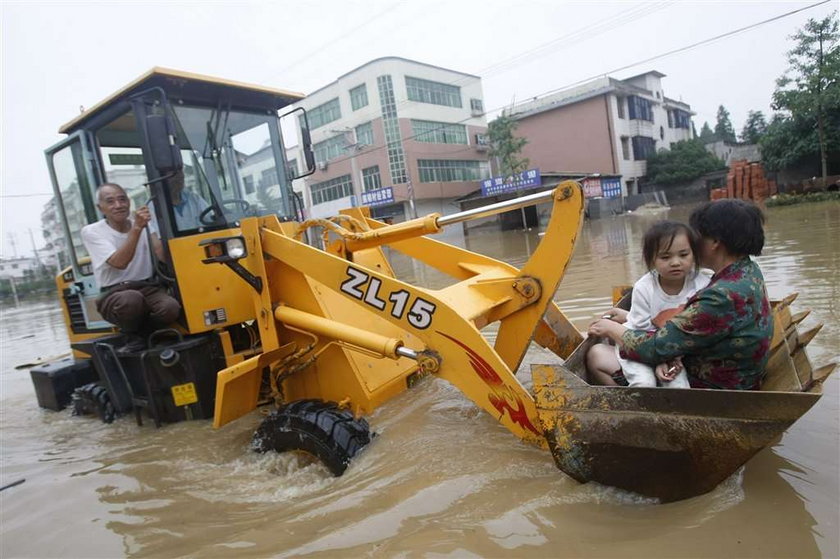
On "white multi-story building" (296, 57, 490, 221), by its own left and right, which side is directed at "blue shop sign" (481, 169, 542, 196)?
left

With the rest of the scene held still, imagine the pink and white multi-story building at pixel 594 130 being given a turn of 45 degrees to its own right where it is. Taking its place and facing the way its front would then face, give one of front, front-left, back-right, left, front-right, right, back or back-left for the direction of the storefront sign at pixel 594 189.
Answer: front

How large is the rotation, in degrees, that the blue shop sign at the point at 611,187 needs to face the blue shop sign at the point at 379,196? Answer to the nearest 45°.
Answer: approximately 90° to its right

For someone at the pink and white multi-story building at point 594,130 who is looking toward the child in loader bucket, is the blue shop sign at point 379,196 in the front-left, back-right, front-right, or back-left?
front-right

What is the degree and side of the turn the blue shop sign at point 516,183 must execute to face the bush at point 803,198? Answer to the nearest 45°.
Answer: approximately 90° to its left

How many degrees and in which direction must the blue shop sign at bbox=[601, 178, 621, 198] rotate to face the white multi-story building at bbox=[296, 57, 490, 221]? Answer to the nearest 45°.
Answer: approximately 90° to its right

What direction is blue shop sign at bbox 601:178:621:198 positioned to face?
toward the camera

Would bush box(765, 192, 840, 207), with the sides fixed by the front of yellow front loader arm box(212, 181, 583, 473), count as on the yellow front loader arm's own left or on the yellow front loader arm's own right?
on the yellow front loader arm's own left

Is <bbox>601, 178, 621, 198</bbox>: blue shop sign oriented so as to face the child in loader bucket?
yes

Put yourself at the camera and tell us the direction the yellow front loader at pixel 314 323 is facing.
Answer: facing the viewer and to the right of the viewer

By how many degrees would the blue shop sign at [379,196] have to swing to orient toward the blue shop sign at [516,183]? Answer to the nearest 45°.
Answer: approximately 90° to its left

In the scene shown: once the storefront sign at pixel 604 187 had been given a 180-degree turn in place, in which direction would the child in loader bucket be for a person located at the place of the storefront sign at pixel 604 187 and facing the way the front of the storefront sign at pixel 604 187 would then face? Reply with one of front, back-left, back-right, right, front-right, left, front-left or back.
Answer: back

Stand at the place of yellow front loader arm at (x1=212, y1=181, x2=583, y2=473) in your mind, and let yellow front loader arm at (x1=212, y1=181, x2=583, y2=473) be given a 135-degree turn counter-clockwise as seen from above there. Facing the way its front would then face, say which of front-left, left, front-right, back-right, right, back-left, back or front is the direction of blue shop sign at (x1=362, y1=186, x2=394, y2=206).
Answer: front

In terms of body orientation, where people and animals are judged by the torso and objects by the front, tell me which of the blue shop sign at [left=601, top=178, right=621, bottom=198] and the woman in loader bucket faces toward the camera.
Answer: the blue shop sign

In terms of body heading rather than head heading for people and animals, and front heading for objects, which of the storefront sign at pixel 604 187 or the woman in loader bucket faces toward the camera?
the storefront sign

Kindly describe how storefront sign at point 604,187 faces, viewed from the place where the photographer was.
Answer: facing the viewer

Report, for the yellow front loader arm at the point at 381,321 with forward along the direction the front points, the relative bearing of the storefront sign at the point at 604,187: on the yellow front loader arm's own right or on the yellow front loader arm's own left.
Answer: on the yellow front loader arm's own left
